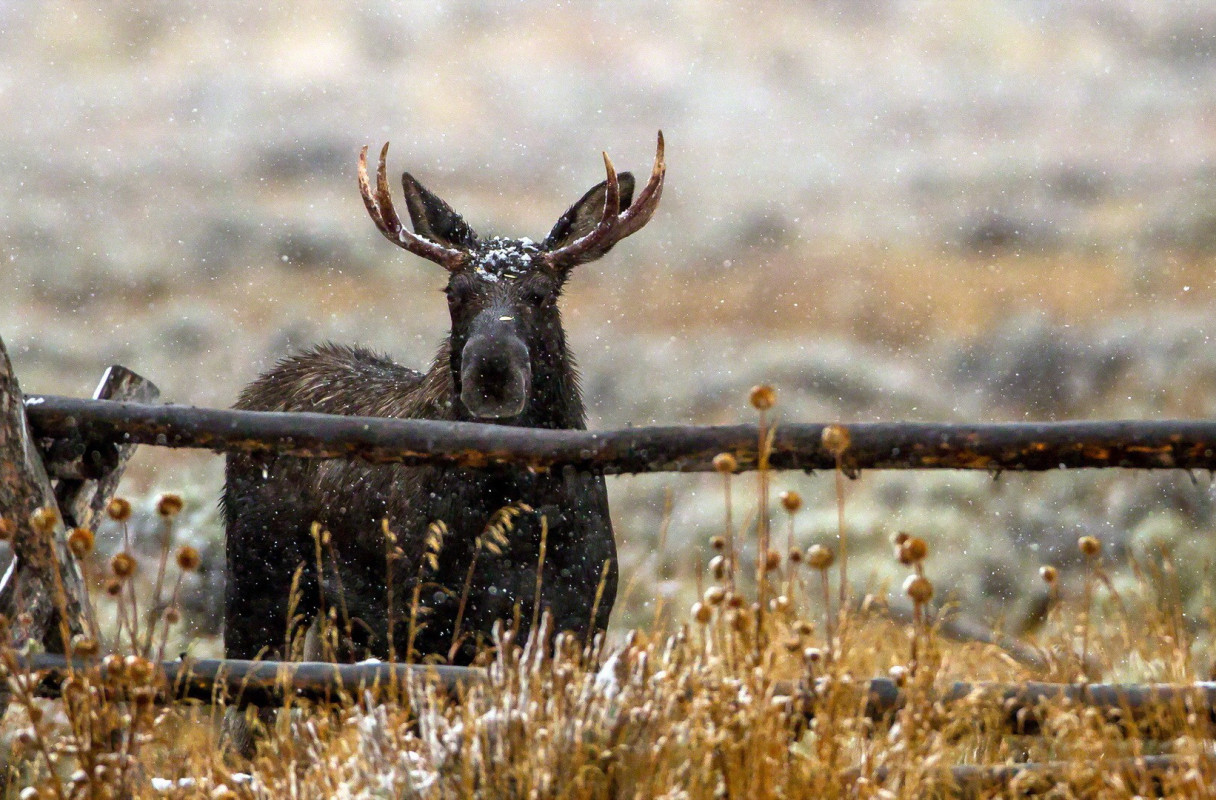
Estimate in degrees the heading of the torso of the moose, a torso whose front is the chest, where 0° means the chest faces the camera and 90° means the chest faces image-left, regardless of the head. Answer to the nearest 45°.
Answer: approximately 315°
